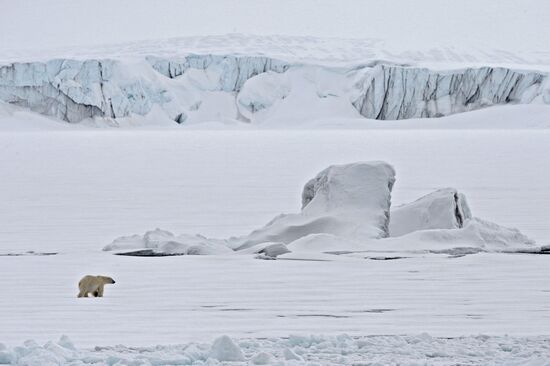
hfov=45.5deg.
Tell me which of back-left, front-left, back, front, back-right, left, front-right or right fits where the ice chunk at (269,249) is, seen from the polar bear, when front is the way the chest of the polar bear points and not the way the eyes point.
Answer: front-left

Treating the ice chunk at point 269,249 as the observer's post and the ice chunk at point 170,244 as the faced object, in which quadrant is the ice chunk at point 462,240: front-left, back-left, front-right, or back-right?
back-right

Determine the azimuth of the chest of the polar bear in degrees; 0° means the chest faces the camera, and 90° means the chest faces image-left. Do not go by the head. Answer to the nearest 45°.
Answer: approximately 270°

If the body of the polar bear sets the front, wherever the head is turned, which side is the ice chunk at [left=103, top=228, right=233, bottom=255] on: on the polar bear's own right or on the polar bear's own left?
on the polar bear's own left

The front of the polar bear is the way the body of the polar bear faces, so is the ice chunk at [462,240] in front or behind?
in front
